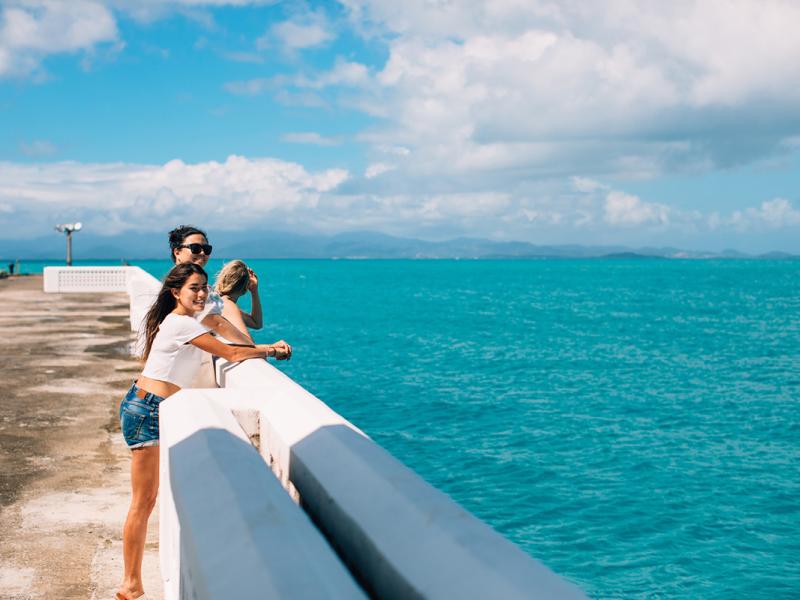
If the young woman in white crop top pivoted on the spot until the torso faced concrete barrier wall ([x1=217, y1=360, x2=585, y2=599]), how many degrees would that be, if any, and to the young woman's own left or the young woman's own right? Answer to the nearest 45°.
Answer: approximately 90° to the young woman's own right

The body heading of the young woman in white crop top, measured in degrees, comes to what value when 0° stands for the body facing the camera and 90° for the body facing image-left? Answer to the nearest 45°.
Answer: approximately 270°

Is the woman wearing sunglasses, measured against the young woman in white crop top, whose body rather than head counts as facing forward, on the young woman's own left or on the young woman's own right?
on the young woman's own left
